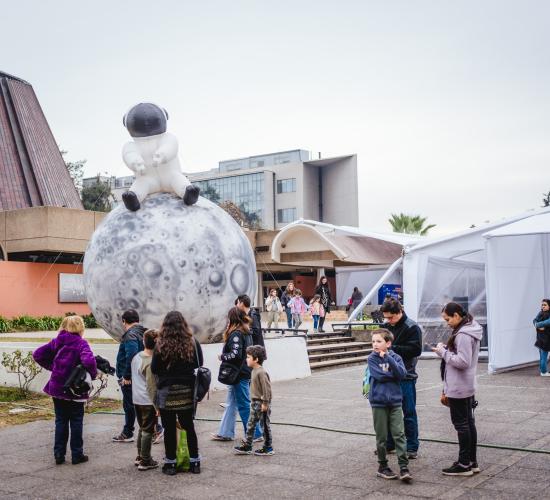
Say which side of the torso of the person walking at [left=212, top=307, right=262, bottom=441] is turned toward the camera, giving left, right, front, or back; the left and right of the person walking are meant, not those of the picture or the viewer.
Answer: left

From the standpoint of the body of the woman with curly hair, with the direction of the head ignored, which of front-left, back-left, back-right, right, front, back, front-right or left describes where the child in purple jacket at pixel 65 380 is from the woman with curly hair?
front-left

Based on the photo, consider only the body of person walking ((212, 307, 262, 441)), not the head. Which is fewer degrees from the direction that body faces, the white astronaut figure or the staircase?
the white astronaut figure

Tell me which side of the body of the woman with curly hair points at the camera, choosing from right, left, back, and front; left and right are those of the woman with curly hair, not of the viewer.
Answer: back

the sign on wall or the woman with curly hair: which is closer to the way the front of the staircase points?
the woman with curly hair

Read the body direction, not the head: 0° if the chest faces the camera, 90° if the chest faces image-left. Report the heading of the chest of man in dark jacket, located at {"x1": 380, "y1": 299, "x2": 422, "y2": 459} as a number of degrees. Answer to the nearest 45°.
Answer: approximately 45°

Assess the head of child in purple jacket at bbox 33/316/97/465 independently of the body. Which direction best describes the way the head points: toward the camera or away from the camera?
away from the camera
